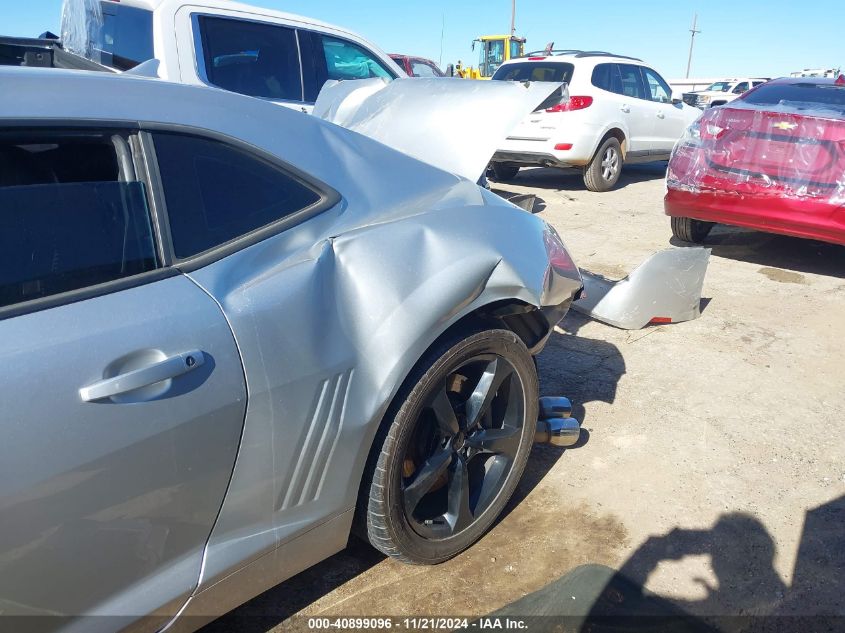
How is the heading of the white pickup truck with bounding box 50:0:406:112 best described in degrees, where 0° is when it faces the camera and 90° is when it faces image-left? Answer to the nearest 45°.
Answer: approximately 225°

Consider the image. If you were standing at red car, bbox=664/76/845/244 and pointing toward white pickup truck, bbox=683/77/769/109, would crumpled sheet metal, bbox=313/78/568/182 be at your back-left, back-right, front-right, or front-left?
back-left

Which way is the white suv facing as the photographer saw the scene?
facing away from the viewer and to the right of the viewer

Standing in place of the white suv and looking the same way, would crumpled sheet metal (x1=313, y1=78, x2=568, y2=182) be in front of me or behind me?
behind

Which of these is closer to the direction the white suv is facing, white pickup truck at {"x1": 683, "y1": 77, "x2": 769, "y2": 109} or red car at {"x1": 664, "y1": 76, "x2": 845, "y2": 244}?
the white pickup truck

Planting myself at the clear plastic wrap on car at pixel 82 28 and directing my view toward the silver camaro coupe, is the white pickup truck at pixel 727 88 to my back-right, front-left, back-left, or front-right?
back-left

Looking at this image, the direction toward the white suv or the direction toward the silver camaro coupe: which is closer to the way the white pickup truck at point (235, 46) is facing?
the white suv

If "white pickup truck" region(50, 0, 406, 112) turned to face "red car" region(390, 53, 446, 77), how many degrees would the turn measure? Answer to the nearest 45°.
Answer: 0° — it already faces it

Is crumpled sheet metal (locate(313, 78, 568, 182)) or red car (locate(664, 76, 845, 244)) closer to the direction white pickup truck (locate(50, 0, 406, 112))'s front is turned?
the red car

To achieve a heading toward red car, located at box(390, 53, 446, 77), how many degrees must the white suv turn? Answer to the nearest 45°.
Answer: approximately 90° to its left

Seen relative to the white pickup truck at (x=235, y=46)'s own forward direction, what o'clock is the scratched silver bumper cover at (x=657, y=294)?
The scratched silver bumper cover is roughly at 3 o'clock from the white pickup truck.

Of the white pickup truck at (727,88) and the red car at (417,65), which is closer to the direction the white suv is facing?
the white pickup truck
